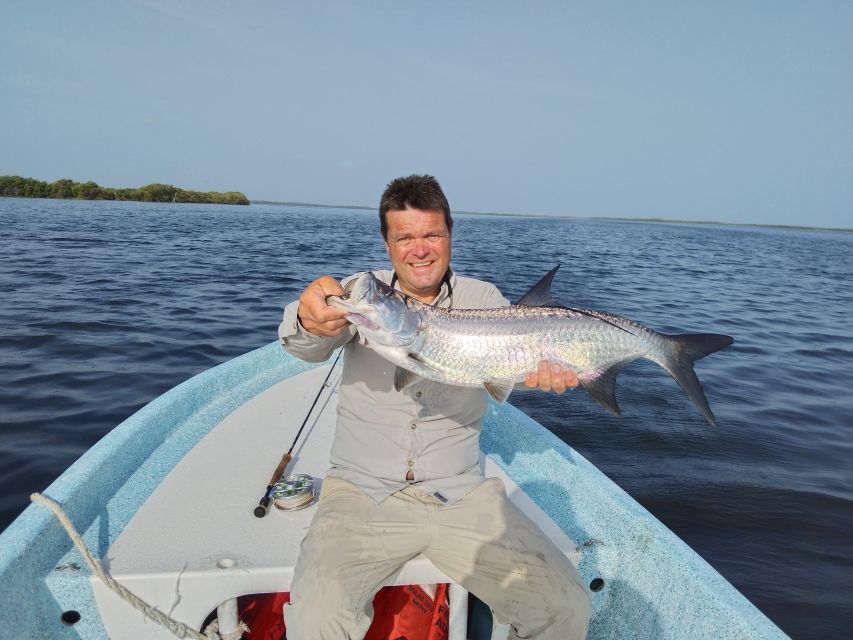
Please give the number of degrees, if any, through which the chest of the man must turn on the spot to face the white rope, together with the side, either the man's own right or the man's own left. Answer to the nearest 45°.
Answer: approximately 90° to the man's own right

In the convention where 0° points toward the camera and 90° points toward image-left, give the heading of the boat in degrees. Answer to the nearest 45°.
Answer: approximately 180°

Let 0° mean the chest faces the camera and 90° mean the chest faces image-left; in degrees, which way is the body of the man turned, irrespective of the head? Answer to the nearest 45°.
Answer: approximately 0°
